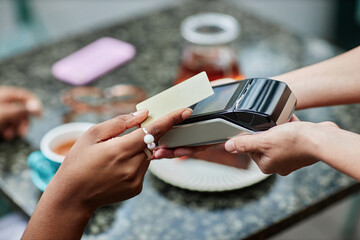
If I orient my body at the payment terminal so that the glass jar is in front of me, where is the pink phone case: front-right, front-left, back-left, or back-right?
front-left

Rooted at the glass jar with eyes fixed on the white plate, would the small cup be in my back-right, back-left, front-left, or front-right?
front-right

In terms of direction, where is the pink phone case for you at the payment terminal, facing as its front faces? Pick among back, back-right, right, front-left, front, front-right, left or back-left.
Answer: front-right

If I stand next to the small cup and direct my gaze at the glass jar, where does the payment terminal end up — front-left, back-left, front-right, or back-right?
front-right

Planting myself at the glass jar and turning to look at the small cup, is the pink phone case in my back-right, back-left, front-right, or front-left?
front-right

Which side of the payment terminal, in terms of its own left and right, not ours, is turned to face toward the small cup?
front

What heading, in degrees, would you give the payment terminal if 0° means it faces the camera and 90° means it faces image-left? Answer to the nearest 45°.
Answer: approximately 90°

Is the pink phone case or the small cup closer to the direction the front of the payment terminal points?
the small cup

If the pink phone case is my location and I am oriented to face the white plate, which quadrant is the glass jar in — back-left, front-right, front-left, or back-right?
front-left
